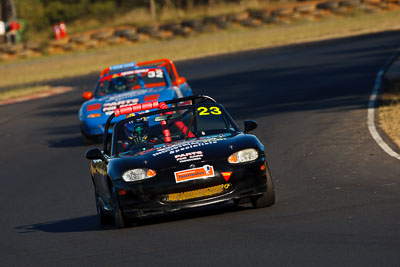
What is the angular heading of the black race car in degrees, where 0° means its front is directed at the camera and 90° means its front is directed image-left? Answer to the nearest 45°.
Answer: approximately 0°
